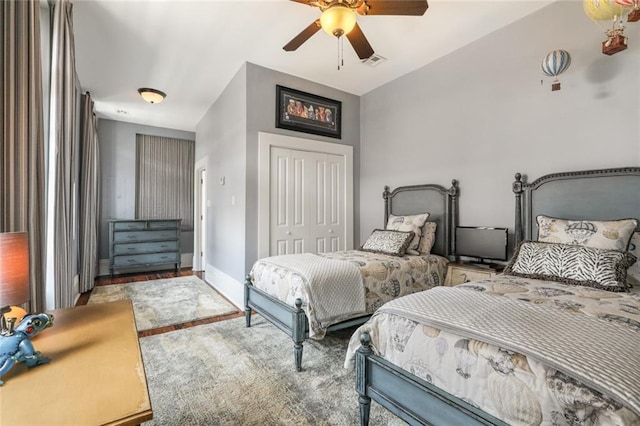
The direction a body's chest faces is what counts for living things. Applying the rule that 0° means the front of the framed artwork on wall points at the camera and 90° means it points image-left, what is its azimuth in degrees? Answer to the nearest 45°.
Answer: approximately 315°

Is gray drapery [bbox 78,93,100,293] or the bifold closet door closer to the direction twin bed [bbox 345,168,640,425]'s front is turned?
the gray drapery

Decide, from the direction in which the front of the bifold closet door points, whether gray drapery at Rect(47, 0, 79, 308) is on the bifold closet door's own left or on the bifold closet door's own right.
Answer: on the bifold closet door's own right

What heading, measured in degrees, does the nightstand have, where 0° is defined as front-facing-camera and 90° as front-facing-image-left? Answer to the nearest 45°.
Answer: approximately 45°

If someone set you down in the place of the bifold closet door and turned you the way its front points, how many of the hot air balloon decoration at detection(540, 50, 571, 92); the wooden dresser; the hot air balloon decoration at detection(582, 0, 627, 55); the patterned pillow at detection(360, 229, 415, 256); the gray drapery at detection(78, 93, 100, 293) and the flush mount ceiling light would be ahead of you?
3

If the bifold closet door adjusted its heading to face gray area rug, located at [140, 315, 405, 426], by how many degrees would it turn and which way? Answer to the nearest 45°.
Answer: approximately 45° to its right

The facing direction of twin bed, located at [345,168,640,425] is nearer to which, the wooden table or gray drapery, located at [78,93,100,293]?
the wooden table

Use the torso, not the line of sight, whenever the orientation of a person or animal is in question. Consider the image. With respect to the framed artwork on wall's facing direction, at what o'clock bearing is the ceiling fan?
The ceiling fan is roughly at 1 o'clock from the framed artwork on wall.

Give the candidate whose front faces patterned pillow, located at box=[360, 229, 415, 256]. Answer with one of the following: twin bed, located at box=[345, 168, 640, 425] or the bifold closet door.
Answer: the bifold closet door
